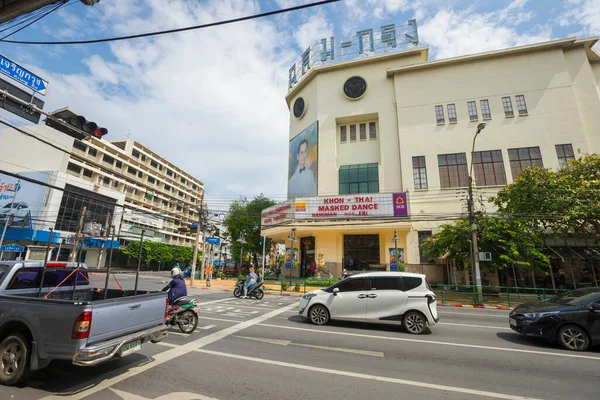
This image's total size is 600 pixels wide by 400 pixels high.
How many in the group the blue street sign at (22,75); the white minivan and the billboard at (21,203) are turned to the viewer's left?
1

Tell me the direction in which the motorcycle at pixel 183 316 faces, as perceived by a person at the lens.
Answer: facing away from the viewer and to the left of the viewer

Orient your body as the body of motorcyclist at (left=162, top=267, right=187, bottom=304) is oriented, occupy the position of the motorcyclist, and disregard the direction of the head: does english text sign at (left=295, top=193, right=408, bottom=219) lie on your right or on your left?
on your right

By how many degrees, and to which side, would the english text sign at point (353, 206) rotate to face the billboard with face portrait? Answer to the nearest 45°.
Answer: approximately 135° to its right

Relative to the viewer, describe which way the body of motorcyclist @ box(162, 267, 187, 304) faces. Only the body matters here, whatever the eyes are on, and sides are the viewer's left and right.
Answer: facing away from the viewer and to the left of the viewer

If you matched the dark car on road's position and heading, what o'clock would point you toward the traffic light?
The traffic light is roughly at 12 o'clock from the dark car on road.

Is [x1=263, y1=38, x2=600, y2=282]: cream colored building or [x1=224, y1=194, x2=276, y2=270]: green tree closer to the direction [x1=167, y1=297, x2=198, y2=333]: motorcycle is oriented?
the green tree

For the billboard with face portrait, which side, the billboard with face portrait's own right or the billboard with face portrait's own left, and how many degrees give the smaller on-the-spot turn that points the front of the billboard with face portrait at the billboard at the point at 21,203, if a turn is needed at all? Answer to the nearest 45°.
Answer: approximately 45° to the billboard with face portrait's own right

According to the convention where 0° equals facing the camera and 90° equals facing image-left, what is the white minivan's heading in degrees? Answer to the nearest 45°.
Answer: approximately 90°

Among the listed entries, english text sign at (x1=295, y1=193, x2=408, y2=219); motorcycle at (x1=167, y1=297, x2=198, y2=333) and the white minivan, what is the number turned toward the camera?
1

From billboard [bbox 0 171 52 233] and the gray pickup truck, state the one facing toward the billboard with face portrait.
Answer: the billboard

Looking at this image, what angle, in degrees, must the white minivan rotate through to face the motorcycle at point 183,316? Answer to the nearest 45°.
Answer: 0° — it already faces it
